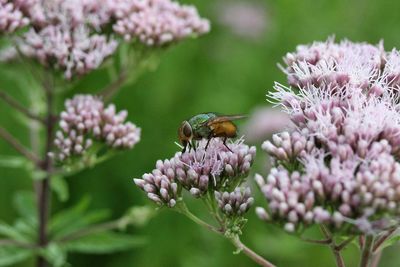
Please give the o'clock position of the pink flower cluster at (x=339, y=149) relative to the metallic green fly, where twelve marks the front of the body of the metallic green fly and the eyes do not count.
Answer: The pink flower cluster is roughly at 7 o'clock from the metallic green fly.

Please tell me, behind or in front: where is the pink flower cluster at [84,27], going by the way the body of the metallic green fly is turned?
in front

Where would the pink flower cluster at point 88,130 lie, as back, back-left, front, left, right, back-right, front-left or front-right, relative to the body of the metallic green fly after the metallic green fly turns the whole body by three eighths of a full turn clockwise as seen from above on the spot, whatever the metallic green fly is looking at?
left

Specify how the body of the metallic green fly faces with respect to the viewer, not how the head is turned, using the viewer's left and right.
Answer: facing to the left of the viewer

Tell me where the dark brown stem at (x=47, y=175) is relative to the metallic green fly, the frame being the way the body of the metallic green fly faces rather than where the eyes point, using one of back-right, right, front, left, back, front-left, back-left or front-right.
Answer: front-right

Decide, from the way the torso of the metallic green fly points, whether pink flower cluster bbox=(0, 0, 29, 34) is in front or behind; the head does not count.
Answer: in front
